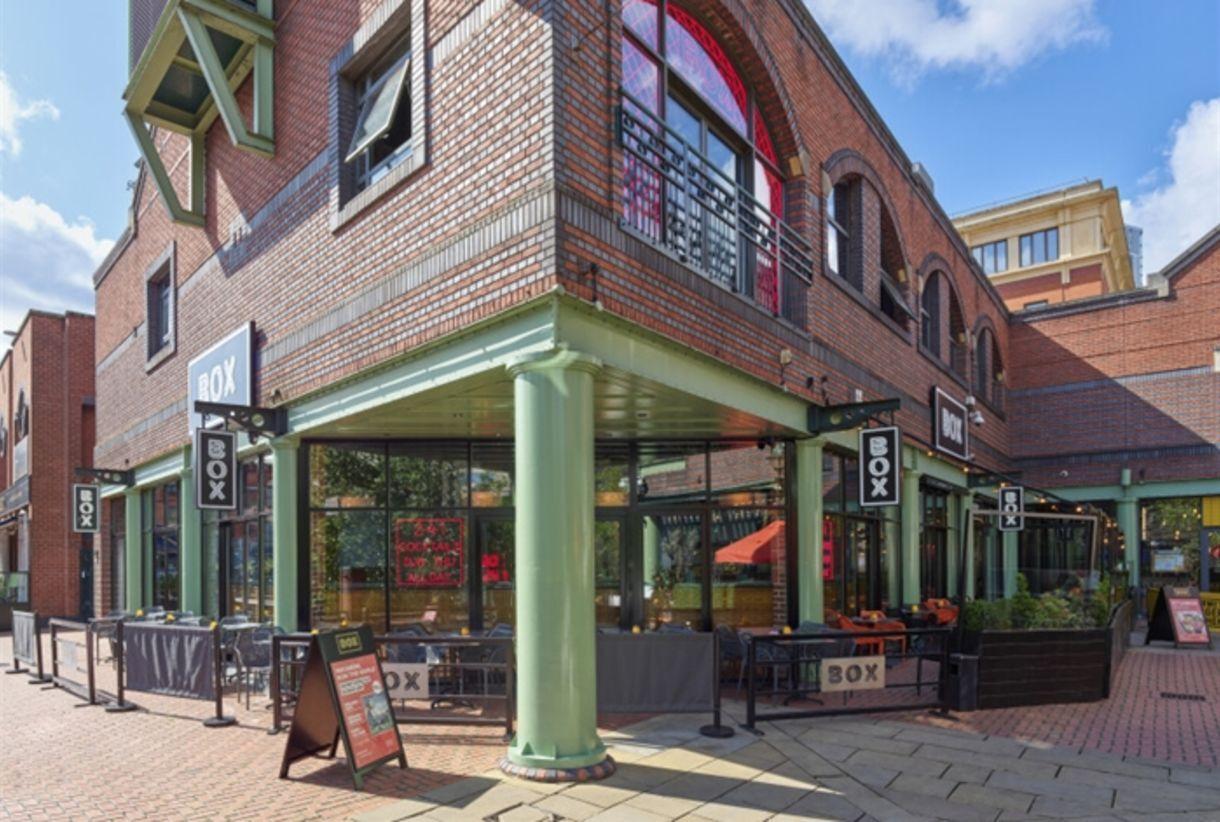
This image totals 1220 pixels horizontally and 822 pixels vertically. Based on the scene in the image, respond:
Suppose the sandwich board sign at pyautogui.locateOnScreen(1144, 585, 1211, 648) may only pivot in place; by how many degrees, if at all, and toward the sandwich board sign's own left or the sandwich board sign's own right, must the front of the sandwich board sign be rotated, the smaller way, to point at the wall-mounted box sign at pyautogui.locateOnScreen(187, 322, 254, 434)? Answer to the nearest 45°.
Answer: approximately 90° to the sandwich board sign's own right

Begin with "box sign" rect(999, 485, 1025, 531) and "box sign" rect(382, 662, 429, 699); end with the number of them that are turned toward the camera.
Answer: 2

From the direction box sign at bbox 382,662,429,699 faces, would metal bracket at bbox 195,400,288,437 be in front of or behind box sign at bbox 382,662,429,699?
behind

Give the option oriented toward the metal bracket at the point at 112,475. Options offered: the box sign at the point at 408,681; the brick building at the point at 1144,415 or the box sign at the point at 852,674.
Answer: the brick building

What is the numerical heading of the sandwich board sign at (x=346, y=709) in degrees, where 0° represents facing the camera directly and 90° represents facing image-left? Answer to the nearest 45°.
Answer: approximately 315°

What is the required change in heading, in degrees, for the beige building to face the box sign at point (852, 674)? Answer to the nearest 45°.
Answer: approximately 45° to its left

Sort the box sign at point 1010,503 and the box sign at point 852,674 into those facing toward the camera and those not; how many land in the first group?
2
